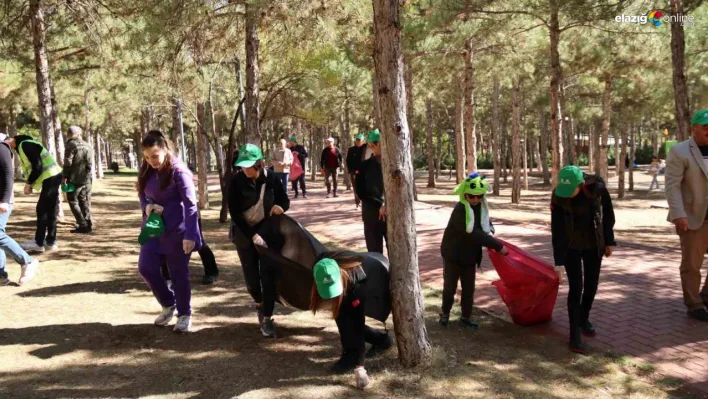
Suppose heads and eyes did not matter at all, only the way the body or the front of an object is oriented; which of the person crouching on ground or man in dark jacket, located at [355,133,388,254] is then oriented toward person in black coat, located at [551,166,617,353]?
the man in dark jacket

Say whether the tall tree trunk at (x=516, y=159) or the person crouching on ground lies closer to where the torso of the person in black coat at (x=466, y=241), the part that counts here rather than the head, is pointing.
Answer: the person crouching on ground

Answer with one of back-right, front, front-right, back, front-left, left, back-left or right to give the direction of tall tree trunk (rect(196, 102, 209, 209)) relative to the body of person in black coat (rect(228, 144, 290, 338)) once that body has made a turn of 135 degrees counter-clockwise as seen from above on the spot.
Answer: front-left

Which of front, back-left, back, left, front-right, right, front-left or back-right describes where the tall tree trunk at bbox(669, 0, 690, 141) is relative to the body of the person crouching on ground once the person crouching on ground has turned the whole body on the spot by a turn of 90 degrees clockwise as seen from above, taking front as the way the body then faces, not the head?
right

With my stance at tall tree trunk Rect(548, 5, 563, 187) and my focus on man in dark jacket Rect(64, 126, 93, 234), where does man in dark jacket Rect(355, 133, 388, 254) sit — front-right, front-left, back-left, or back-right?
front-left

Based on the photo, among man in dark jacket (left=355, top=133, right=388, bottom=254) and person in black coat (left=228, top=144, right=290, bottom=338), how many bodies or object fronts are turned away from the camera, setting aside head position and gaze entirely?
0

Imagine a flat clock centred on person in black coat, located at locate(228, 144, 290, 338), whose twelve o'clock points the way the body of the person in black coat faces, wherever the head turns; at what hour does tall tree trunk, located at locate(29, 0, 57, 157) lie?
The tall tree trunk is roughly at 5 o'clock from the person in black coat.

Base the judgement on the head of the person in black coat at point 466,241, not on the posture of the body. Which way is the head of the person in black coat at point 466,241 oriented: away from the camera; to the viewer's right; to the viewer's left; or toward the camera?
toward the camera

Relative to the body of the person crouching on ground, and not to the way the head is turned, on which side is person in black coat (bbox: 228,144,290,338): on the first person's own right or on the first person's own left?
on the first person's own right

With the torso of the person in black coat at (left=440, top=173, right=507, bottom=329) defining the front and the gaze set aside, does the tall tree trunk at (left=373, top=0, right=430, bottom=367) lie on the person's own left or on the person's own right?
on the person's own right

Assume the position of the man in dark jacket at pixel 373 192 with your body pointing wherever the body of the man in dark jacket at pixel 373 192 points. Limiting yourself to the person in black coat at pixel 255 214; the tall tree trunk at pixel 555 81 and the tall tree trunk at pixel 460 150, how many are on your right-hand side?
1

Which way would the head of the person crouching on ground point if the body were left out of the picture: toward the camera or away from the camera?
toward the camera

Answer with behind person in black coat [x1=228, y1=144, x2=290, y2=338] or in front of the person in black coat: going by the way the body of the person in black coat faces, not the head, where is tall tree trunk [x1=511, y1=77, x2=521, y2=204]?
behind

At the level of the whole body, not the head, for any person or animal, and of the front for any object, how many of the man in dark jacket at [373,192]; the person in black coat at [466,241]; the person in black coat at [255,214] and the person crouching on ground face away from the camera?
0

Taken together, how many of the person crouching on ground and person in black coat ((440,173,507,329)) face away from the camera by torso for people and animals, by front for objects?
0

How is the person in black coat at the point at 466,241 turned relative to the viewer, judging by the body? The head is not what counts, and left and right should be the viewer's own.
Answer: facing the viewer and to the right of the viewer

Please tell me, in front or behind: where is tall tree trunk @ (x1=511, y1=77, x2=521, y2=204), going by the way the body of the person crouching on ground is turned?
behind

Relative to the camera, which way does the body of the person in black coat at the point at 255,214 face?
toward the camera
